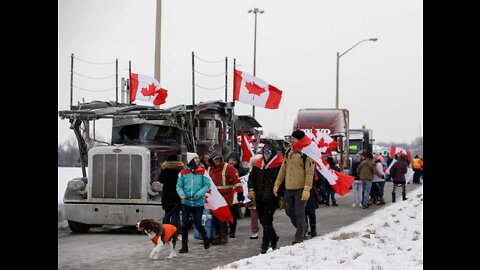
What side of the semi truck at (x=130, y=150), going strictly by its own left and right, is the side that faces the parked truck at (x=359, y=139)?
back

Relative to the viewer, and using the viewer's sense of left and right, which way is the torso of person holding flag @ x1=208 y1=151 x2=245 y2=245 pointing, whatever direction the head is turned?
facing the viewer and to the left of the viewer

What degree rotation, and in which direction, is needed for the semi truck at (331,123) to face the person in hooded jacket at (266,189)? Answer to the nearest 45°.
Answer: approximately 45° to its left

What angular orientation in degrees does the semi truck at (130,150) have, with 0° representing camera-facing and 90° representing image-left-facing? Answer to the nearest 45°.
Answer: approximately 45°

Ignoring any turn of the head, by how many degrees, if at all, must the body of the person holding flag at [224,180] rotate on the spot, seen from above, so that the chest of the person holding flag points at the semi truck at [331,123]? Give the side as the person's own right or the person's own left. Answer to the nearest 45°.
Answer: approximately 135° to the person's own right

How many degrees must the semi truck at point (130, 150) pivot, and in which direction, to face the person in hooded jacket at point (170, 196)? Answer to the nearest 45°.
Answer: approximately 45° to its left

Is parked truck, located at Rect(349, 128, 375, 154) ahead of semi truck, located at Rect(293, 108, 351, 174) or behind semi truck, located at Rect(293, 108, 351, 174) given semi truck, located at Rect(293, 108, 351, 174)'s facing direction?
behind
